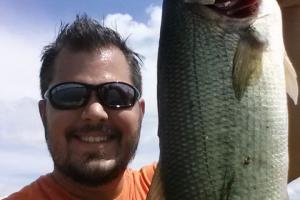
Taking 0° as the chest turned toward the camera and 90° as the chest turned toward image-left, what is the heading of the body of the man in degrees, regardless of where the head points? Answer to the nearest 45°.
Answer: approximately 0°

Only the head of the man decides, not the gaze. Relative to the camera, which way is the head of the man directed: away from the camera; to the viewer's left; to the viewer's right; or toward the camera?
toward the camera
